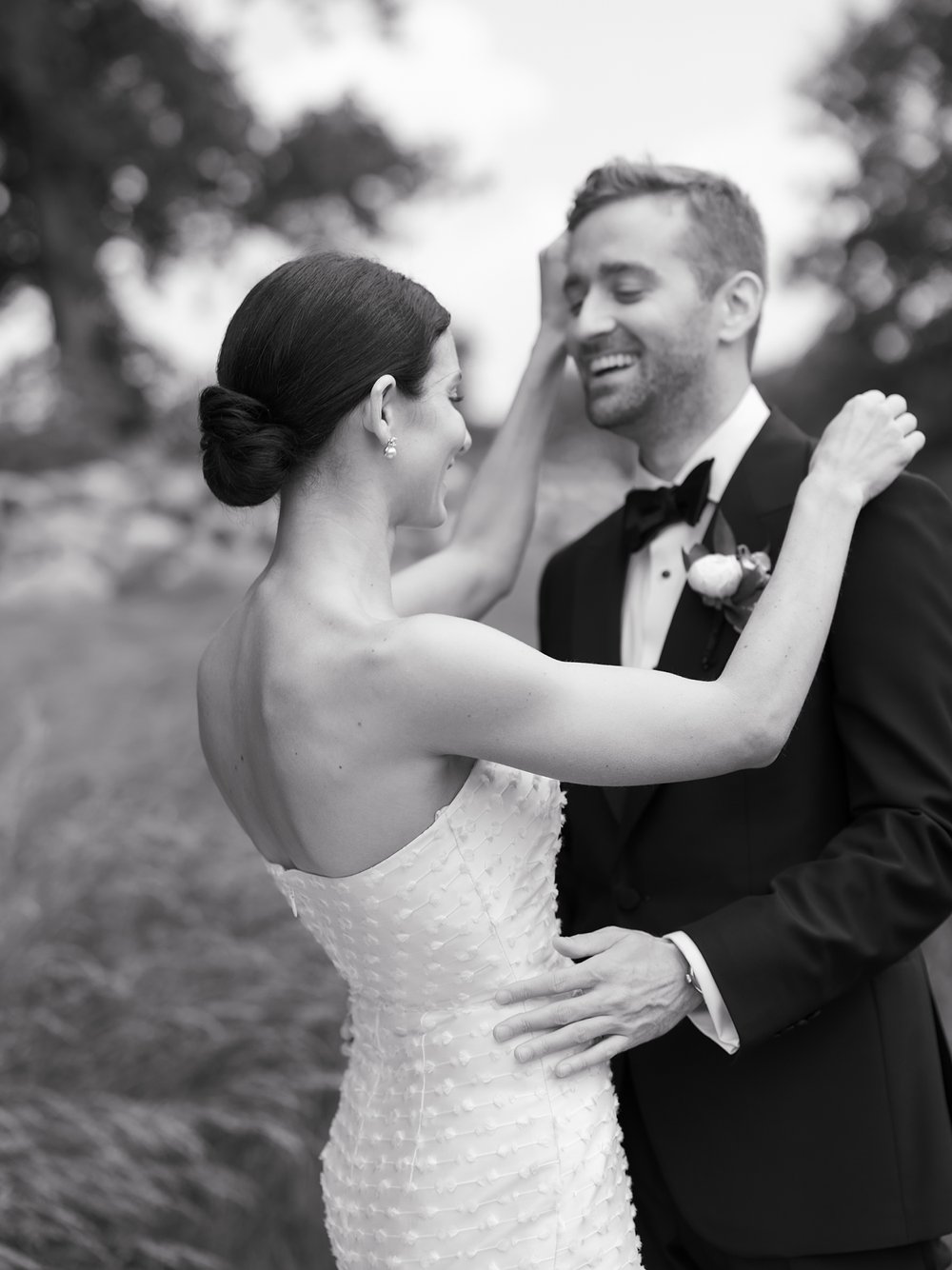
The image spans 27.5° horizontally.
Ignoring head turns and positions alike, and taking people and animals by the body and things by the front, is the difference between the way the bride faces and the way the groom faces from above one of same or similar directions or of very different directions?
very different directions

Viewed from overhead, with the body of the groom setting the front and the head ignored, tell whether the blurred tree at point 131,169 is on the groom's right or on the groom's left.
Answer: on the groom's right

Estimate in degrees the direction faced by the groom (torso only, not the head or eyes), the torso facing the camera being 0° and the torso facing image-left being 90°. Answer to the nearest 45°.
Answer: approximately 45°

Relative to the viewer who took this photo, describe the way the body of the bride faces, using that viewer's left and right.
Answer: facing away from the viewer and to the right of the viewer

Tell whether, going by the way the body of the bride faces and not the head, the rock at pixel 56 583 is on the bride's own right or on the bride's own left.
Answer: on the bride's own left

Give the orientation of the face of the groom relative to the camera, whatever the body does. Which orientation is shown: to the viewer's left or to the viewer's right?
to the viewer's left

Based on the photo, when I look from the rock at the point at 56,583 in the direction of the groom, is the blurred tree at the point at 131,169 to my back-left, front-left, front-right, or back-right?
back-left
